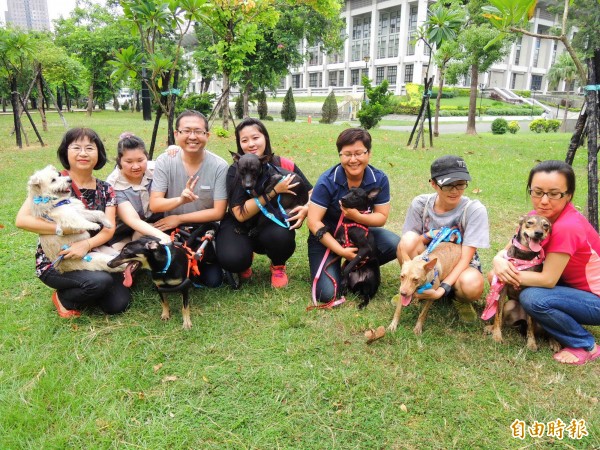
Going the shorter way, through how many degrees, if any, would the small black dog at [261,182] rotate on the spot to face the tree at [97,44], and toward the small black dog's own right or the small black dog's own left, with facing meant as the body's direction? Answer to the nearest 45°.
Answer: approximately 135° to the small black dog's own right

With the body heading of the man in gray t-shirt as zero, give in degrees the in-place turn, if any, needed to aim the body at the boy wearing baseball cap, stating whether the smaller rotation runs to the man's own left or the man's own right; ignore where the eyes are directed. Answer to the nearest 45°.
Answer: approximately 45° to the man's own left

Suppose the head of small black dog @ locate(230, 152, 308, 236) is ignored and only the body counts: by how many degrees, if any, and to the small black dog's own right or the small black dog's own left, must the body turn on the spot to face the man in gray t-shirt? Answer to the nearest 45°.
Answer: approximately 45° to the small black dog's own right

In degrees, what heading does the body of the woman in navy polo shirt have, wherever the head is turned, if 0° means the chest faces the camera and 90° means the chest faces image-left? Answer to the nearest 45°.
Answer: approximately 0°

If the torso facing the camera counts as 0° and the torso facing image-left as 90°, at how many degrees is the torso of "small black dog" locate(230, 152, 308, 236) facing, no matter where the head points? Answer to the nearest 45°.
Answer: approximately 45°

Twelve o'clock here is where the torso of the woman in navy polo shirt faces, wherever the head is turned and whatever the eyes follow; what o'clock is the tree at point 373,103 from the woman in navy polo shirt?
The tree is roughly at 6 o'clock from the woman in navy polo shirt.

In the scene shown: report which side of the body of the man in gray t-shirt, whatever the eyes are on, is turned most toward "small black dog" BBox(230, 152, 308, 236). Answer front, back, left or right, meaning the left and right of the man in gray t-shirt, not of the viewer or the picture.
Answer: left
